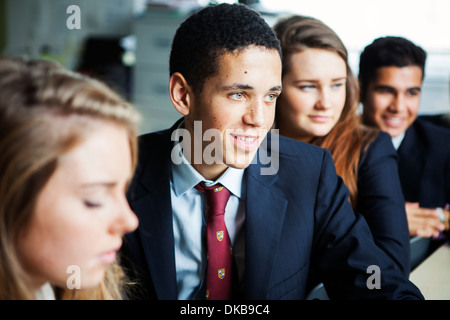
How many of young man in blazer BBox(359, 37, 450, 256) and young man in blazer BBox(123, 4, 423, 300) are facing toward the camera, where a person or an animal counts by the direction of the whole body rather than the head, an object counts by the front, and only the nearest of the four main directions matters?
2

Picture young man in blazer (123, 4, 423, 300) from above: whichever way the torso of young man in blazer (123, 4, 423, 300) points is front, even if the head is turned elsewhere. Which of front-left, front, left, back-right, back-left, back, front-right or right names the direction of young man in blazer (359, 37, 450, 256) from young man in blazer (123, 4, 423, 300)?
back-left

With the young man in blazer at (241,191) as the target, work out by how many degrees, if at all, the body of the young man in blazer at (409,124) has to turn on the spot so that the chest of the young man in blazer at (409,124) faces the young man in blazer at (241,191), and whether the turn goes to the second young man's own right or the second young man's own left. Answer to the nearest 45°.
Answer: approximately 45° to the second young man's own right

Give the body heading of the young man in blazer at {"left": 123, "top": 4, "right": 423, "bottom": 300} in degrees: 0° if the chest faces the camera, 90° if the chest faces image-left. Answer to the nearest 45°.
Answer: approximately 0°
